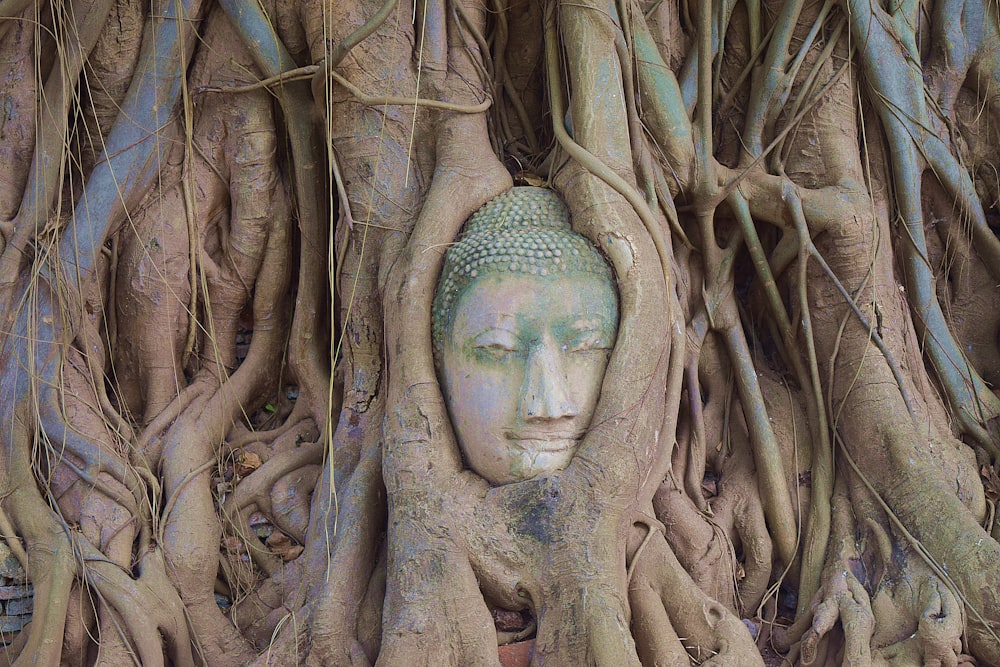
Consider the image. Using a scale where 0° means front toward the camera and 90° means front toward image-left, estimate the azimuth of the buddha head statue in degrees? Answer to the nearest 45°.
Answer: approximately 315°
